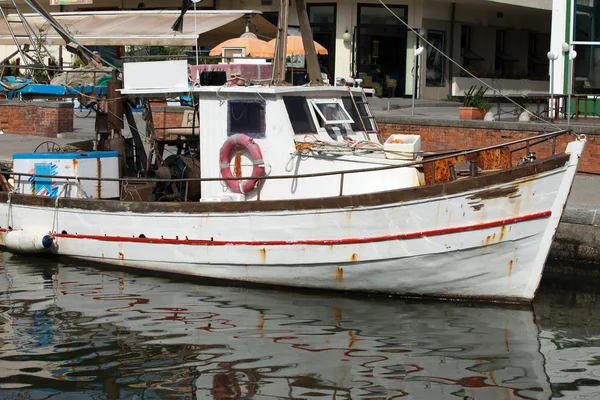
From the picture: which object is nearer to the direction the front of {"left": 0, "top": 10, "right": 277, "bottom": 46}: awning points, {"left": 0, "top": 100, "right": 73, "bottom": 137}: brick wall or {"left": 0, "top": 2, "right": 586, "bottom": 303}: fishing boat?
the fishing boat

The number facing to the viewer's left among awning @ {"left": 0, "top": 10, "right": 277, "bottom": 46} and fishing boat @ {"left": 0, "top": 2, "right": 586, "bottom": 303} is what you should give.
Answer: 0

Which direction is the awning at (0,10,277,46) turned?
toward the camera

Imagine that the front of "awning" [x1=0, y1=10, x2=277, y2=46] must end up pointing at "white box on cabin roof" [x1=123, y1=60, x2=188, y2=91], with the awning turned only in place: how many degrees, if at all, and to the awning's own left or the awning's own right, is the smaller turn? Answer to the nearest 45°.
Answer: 0° — it already faces it

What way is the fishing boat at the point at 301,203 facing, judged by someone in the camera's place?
facing the viewer and to the right of the viewer

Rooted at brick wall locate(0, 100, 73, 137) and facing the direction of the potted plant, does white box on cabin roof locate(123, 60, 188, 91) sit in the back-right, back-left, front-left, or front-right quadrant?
front-right

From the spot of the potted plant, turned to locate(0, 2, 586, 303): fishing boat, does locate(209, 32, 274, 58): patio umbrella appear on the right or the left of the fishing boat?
right

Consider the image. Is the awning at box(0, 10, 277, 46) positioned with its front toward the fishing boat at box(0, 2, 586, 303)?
yes
